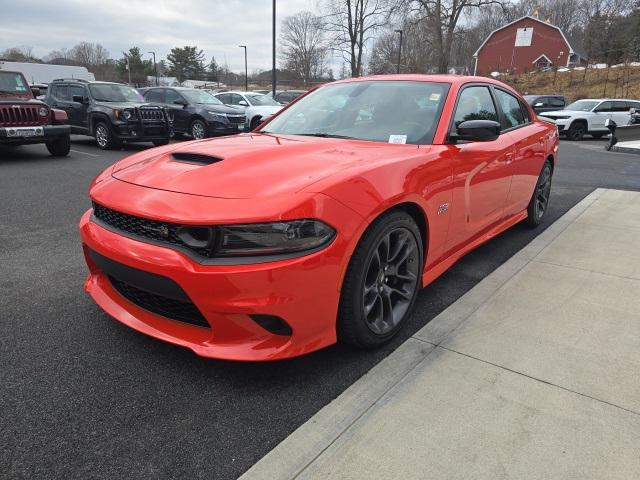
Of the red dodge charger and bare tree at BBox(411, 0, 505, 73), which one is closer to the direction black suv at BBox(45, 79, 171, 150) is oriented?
the red dodge charger

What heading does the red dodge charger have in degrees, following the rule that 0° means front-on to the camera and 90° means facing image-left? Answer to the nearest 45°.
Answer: approximately 45°

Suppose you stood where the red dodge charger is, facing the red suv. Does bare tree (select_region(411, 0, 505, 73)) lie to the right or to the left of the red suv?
right

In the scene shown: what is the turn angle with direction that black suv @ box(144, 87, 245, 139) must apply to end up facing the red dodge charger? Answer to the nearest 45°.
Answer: approximately 45° to its right

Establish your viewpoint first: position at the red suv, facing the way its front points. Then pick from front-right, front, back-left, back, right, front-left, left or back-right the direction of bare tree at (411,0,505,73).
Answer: back-left

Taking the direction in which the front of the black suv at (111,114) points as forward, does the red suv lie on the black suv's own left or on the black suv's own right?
on the black suv's own right

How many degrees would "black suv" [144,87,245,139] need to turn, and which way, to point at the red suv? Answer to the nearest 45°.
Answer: approximately 90° to its right

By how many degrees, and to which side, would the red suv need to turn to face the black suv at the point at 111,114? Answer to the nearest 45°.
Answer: approximately 135° to its left

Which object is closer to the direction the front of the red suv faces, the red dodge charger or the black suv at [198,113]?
the red dodge charger

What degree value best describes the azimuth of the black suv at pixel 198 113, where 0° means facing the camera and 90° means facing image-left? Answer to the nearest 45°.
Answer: approximately 315°
